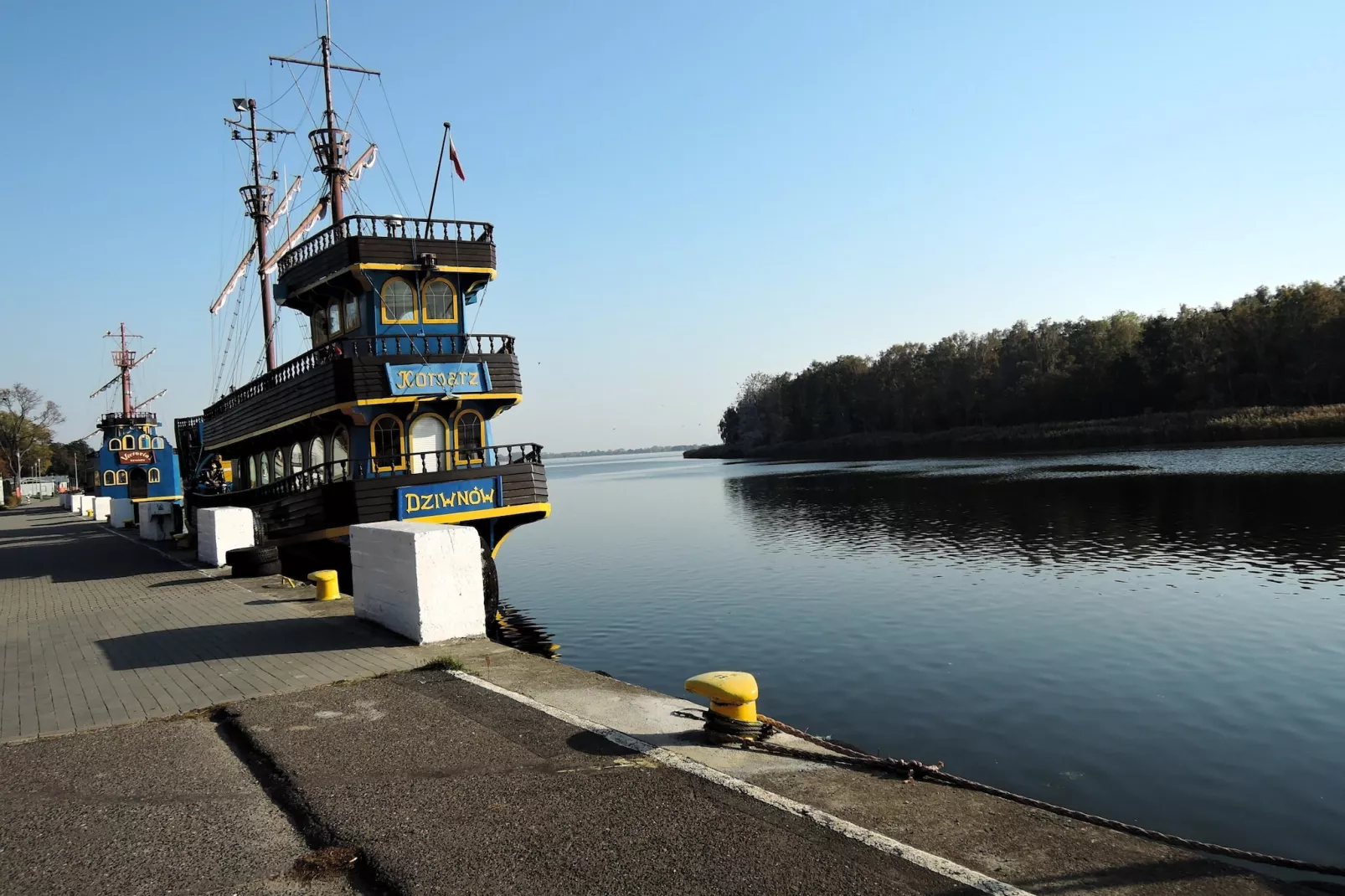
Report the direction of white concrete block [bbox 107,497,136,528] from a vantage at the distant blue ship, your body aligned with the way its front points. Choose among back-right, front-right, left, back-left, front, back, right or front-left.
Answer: back

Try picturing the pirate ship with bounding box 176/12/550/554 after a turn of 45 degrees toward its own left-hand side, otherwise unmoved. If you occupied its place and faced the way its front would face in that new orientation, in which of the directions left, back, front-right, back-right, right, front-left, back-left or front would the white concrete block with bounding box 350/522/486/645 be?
left

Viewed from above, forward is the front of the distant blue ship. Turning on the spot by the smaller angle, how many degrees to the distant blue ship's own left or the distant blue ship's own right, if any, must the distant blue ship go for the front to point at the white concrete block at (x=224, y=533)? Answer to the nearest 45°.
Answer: approximately 180°

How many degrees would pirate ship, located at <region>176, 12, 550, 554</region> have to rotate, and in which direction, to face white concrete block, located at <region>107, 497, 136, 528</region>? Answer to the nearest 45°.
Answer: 0° — it already faces it

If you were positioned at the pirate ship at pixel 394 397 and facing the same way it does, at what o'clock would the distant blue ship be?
The distant blue ship is roughly at 1 o'clock from the pirate ship.

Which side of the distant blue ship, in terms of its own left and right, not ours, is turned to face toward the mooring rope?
back

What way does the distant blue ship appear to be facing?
away from the camera

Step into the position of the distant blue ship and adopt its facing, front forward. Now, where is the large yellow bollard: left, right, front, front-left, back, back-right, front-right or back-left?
back

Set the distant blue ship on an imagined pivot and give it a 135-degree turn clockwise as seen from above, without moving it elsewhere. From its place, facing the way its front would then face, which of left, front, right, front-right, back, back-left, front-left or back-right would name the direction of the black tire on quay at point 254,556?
front-right

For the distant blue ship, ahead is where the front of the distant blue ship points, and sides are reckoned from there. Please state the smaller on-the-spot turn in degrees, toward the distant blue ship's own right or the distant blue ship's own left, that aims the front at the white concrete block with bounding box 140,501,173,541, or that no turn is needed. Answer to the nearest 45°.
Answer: approximately 180°

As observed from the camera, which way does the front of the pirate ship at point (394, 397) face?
facing away from the viewer and to the left of the viewer
